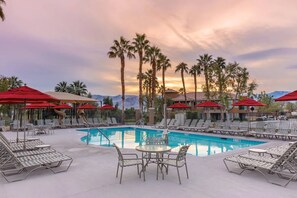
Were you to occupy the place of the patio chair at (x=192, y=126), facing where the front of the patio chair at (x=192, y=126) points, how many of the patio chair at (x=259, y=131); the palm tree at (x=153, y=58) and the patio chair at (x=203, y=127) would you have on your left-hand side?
2

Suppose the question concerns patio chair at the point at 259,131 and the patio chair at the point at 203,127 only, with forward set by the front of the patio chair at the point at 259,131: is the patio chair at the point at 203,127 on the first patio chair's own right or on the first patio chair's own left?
on the first patio chair's own right

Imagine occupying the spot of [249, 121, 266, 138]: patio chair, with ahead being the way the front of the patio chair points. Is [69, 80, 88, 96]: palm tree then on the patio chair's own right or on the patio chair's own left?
on the patio chair's own right

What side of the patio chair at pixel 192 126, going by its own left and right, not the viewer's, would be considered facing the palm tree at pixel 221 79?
back

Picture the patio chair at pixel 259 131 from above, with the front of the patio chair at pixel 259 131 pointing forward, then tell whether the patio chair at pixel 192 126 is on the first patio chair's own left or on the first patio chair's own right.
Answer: on the first patio chair's own right

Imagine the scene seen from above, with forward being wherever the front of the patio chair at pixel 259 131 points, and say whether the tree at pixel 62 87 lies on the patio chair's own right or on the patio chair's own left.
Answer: on the patio chair's own right

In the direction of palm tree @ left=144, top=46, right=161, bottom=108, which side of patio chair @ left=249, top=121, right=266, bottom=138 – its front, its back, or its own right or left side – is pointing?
right
